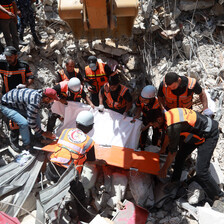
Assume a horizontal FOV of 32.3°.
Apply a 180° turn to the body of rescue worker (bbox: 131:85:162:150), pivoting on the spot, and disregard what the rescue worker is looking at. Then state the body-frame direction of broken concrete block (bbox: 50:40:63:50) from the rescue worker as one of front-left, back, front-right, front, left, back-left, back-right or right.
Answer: left

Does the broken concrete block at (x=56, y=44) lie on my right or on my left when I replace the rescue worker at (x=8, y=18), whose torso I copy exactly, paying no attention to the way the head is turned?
on my left

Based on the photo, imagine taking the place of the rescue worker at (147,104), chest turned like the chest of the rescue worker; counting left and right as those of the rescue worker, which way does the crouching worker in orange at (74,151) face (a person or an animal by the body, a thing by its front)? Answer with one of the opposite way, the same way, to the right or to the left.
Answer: the opposite way

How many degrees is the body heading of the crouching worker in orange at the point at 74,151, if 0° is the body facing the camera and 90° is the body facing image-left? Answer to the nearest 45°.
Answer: approximately 225°

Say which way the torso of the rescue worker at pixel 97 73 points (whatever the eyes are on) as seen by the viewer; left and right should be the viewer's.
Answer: facing the viewer

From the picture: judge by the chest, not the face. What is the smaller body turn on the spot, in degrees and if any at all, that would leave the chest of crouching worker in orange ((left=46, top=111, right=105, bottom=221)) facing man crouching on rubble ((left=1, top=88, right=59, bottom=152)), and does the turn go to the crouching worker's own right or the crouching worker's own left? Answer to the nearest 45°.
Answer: approximately 90° to the crouching worker's own left

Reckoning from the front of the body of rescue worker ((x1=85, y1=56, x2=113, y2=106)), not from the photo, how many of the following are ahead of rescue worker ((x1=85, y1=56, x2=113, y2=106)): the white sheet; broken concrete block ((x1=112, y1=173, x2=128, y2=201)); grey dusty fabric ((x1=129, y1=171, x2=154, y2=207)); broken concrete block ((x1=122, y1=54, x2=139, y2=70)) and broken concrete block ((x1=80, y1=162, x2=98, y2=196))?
4

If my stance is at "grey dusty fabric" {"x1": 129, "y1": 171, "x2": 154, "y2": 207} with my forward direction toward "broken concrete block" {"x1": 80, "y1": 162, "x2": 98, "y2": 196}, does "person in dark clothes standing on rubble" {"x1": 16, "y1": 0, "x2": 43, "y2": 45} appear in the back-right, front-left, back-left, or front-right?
front-right

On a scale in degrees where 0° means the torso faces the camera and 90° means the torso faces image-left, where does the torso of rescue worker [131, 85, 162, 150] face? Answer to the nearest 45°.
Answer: approximately 45°

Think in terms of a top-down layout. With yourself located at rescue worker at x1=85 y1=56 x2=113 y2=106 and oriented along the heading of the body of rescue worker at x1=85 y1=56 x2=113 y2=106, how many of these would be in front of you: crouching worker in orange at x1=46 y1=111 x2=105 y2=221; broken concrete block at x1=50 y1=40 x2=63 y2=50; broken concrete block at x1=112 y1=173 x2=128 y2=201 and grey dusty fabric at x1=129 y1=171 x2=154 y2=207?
3
